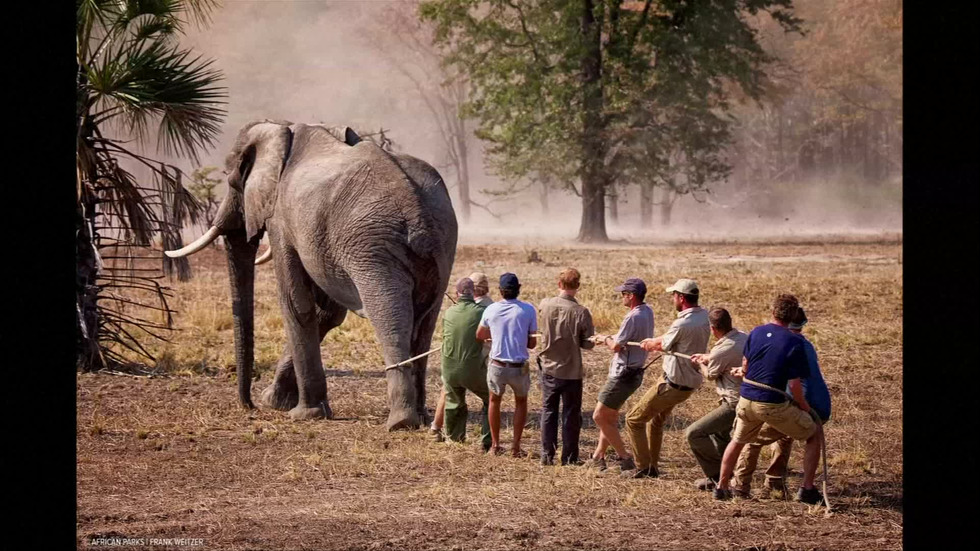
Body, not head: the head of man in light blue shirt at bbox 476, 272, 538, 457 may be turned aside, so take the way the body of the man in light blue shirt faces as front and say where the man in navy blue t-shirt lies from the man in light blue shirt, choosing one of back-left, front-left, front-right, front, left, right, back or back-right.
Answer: back-right

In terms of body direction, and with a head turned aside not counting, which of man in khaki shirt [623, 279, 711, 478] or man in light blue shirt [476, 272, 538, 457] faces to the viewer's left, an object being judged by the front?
the man in khaki shirt

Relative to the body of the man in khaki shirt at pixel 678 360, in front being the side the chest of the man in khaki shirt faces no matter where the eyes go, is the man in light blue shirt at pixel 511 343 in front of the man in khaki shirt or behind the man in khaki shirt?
in front

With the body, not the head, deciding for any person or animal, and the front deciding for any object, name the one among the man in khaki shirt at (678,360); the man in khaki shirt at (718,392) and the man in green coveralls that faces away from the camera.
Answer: the man in green coveralls

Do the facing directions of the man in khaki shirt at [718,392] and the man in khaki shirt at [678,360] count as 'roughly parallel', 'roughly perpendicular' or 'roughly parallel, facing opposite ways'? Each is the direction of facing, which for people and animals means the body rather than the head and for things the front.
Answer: roughly parallel

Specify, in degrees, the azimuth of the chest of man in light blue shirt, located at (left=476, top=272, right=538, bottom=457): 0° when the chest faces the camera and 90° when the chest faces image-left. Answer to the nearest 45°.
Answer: approximately 180°

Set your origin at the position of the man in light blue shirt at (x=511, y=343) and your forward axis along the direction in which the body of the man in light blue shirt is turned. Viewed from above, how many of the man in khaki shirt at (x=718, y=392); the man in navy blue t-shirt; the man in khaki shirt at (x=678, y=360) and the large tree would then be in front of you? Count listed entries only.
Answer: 1

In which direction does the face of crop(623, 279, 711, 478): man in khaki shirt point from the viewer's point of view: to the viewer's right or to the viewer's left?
to the viewer's left

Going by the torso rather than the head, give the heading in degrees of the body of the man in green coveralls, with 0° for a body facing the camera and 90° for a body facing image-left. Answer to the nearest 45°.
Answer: approximately 180°

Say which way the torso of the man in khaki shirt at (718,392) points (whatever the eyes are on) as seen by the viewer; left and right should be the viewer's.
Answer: facing to the left of the viewer

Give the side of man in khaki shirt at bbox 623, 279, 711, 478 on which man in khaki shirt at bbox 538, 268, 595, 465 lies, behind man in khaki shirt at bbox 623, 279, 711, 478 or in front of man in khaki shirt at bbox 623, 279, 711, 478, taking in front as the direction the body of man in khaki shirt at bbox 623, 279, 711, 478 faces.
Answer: in front

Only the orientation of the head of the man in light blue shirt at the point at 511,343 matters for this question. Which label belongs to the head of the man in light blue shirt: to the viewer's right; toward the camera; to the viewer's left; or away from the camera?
away from the camera

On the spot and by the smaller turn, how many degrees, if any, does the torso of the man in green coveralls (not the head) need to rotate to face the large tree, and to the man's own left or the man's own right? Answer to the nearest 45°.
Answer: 0° — they already face it
